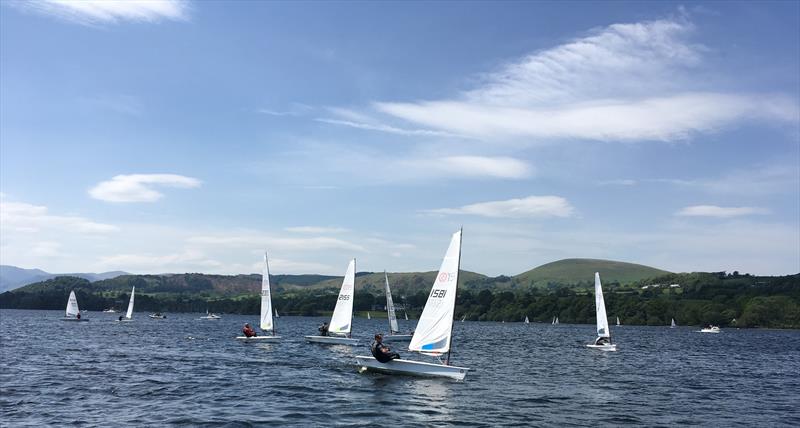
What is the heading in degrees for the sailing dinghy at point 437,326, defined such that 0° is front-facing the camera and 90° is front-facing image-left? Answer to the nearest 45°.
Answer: approximately 270°
